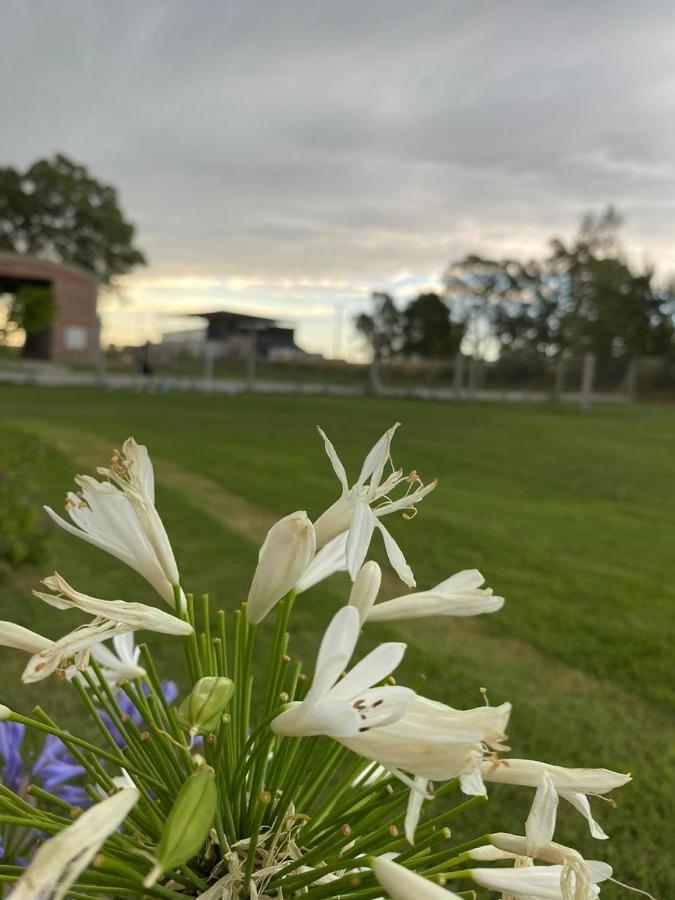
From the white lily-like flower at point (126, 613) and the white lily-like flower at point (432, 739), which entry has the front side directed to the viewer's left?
the white lily-like flower at point (126, 613)

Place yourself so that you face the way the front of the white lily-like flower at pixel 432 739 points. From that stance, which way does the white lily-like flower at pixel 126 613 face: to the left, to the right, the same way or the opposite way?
the opposite way

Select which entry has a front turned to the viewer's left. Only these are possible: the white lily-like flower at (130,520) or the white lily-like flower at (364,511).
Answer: the white lily-like flower at (130,520)

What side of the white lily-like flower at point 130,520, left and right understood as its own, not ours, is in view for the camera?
left

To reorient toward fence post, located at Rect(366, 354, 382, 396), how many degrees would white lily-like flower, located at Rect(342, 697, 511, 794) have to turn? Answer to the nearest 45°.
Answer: approximately 90° to its left

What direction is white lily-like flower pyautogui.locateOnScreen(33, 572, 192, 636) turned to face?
to the viewer's left

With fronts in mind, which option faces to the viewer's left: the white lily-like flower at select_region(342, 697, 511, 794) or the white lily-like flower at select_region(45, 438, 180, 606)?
the white lily-like flower at select_region(45, 438, 180, 606)

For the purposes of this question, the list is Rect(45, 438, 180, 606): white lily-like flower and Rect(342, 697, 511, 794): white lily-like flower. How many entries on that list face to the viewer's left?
1

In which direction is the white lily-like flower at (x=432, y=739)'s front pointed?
to the viewer's right

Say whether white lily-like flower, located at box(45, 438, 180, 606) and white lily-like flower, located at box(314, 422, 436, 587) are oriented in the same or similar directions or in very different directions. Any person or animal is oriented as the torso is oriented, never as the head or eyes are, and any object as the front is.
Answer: very different directions
